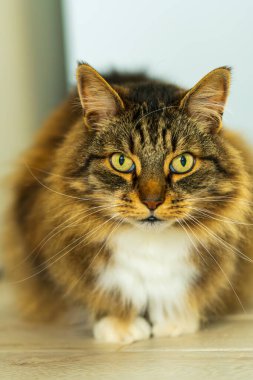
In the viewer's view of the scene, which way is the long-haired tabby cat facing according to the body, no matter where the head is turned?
toward the camera
